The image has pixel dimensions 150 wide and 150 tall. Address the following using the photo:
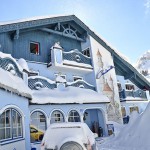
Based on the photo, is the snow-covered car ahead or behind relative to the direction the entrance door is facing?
ahead

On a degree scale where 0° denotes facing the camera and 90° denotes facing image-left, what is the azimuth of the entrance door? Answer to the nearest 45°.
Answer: approximately 0°

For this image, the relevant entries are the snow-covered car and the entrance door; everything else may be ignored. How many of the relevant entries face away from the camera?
1

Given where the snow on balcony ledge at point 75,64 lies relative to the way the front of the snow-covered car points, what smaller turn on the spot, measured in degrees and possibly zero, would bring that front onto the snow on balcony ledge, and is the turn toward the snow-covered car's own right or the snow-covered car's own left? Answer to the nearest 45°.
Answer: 0° — it already faces it

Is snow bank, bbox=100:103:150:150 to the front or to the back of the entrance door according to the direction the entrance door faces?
to the front

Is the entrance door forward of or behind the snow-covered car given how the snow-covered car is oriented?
forward

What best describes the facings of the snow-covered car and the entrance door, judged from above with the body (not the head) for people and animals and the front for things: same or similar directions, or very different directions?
very different directions

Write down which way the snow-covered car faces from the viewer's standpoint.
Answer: facing away from the viewer
